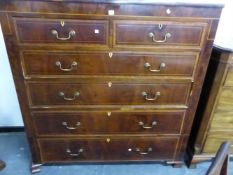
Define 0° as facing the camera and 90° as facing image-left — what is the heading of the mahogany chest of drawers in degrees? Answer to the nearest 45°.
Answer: approximately 0°
